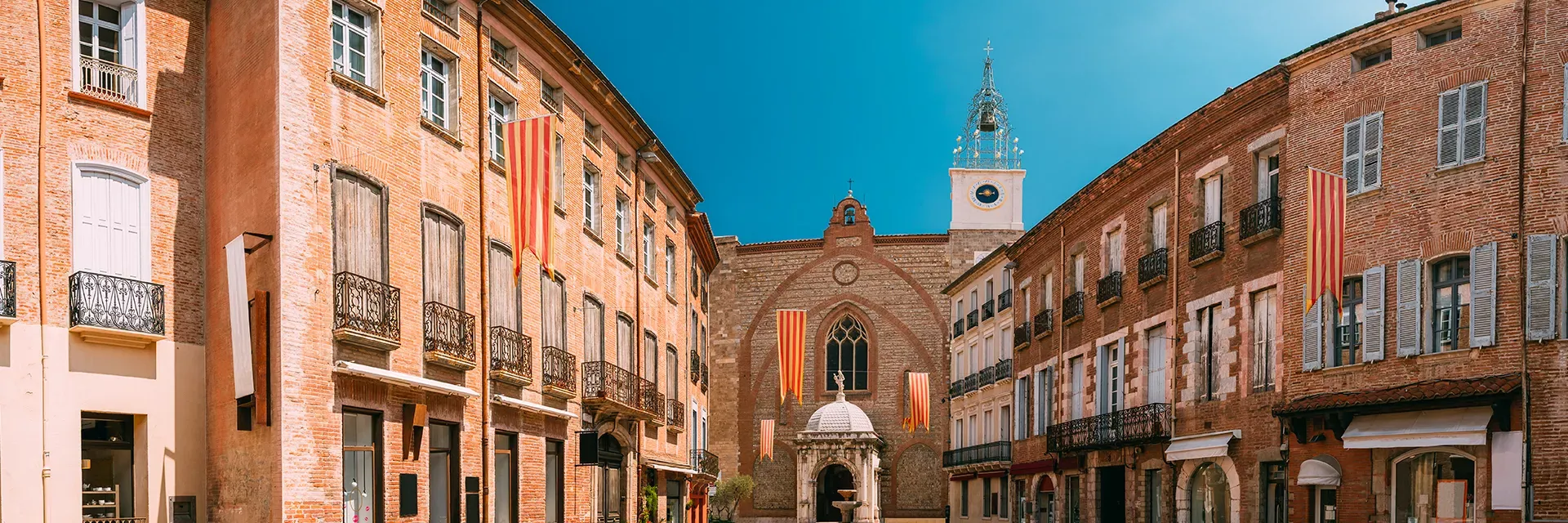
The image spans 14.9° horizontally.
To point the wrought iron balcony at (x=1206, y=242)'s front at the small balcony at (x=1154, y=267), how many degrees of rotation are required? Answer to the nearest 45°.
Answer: approximately 135° to its right

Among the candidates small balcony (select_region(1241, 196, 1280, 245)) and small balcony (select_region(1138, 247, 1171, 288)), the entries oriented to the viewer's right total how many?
0

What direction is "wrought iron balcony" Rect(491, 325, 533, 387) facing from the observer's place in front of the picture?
facing the viewer and to the right of the viewer

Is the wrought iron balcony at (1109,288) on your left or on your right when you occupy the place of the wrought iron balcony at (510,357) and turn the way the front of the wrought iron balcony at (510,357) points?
on your left

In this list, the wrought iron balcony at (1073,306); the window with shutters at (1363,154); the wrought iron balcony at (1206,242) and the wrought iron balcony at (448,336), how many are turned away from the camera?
0

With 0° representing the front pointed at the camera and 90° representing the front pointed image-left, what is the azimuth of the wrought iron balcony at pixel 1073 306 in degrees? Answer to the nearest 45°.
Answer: approximately 45°

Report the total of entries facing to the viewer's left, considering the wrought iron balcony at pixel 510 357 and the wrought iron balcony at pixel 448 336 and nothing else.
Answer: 0

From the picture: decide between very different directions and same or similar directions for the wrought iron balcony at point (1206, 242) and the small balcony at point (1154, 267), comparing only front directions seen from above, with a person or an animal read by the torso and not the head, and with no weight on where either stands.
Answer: same or similar directions

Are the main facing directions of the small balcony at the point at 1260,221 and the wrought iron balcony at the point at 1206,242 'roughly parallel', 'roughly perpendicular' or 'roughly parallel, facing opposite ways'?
roughly parallel
